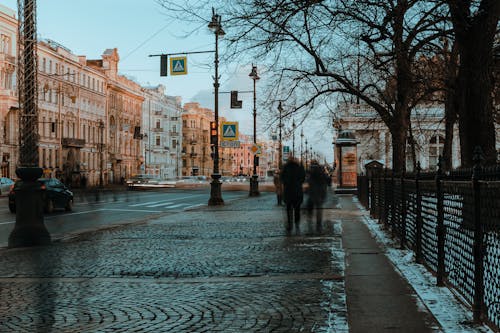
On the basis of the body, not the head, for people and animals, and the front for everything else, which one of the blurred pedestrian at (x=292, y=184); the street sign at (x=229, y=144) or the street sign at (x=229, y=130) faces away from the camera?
the blurred pedestrian

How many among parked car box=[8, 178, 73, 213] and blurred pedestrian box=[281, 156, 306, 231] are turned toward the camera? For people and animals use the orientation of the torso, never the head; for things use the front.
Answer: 0

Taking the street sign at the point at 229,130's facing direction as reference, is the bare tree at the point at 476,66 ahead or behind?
ahead

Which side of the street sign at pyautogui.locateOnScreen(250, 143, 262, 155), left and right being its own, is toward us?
front

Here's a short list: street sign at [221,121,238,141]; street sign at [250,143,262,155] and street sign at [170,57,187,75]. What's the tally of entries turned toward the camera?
3

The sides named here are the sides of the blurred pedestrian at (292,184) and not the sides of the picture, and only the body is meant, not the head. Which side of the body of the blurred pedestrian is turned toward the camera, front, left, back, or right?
back

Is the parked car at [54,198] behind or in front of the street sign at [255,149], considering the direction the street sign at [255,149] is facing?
in front

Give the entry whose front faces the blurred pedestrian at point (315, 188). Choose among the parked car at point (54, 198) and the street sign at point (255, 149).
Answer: the street sign

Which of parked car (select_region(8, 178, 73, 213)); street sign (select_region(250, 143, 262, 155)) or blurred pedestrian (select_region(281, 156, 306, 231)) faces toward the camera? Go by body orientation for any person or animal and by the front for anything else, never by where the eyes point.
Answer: the street sign

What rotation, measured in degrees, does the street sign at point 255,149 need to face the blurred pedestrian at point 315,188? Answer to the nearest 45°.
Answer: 0° — it already faces them

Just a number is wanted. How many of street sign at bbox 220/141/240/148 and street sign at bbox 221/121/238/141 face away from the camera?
0

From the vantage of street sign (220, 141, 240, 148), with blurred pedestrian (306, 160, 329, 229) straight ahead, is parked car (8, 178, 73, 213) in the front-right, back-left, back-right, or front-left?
front-right

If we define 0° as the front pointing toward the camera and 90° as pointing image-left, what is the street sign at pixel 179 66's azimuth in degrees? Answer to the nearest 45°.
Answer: approximately 0°
